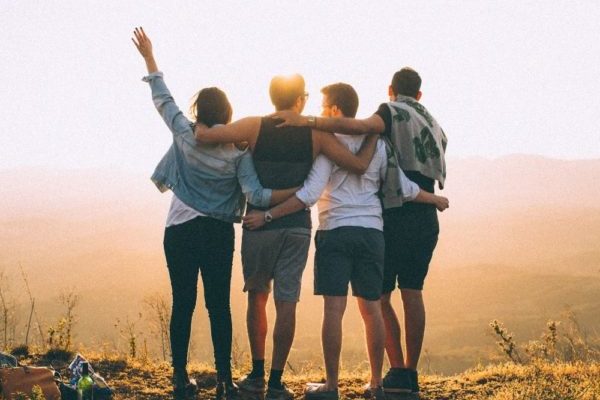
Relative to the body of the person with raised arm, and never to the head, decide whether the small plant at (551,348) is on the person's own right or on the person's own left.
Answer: on the person's own right

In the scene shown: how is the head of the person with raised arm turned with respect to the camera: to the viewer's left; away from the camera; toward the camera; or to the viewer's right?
away from the camera

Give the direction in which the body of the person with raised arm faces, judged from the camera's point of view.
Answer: away from the camera

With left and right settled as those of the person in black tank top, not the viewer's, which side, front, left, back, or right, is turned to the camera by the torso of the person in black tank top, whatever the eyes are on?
back

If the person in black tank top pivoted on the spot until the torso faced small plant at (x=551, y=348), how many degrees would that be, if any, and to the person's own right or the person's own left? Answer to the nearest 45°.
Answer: approximately 45° to the person's own right

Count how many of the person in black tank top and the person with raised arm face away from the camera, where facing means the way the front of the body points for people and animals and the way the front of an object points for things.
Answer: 2

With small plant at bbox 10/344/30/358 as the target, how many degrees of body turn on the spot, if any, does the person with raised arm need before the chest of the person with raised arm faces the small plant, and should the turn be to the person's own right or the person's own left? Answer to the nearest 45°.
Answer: approximately 45° to the person's own left

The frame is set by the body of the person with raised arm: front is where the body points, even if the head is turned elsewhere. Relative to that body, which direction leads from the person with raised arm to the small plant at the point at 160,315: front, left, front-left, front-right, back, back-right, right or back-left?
front

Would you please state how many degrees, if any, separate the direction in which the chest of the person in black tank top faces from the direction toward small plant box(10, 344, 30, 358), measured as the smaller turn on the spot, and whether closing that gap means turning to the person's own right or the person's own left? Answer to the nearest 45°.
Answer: approximately 45° to the person's own left

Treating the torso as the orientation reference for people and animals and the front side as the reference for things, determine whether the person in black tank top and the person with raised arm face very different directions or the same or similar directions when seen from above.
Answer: same or similar directions
